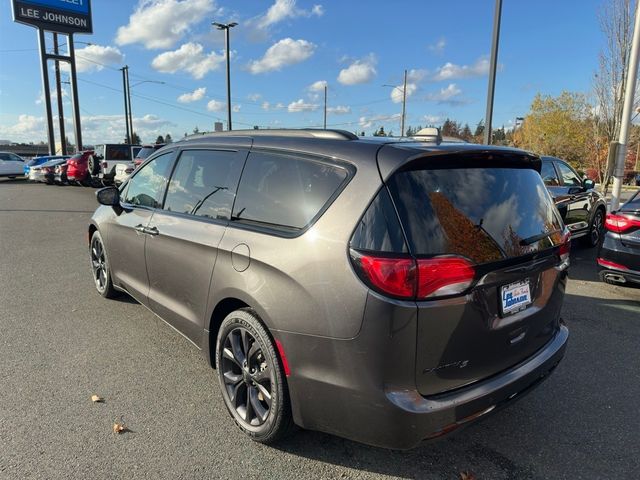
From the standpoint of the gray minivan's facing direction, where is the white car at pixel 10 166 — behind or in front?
in front

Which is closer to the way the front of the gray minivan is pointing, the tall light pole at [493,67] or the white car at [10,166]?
the white car

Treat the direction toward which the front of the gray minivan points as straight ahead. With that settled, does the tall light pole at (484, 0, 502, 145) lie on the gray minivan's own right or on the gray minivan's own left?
on the gray minivan's own right

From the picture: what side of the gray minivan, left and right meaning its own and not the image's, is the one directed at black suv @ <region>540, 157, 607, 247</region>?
right

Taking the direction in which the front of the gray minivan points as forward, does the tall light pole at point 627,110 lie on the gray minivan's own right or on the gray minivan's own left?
on the gray minivan's own right

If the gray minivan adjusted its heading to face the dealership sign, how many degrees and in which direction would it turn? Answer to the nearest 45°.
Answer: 0° — it already faces it

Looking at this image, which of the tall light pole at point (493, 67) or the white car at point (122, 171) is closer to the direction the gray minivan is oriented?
the white car

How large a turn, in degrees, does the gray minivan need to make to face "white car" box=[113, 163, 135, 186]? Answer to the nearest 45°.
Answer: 0° — it already faces it

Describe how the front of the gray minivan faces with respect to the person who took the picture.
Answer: facing away from the viewer and to the left of the viewer

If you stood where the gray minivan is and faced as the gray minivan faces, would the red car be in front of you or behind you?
in front

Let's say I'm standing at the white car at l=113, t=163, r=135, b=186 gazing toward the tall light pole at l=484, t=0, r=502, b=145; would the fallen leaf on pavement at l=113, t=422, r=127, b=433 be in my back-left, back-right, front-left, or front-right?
front-right
